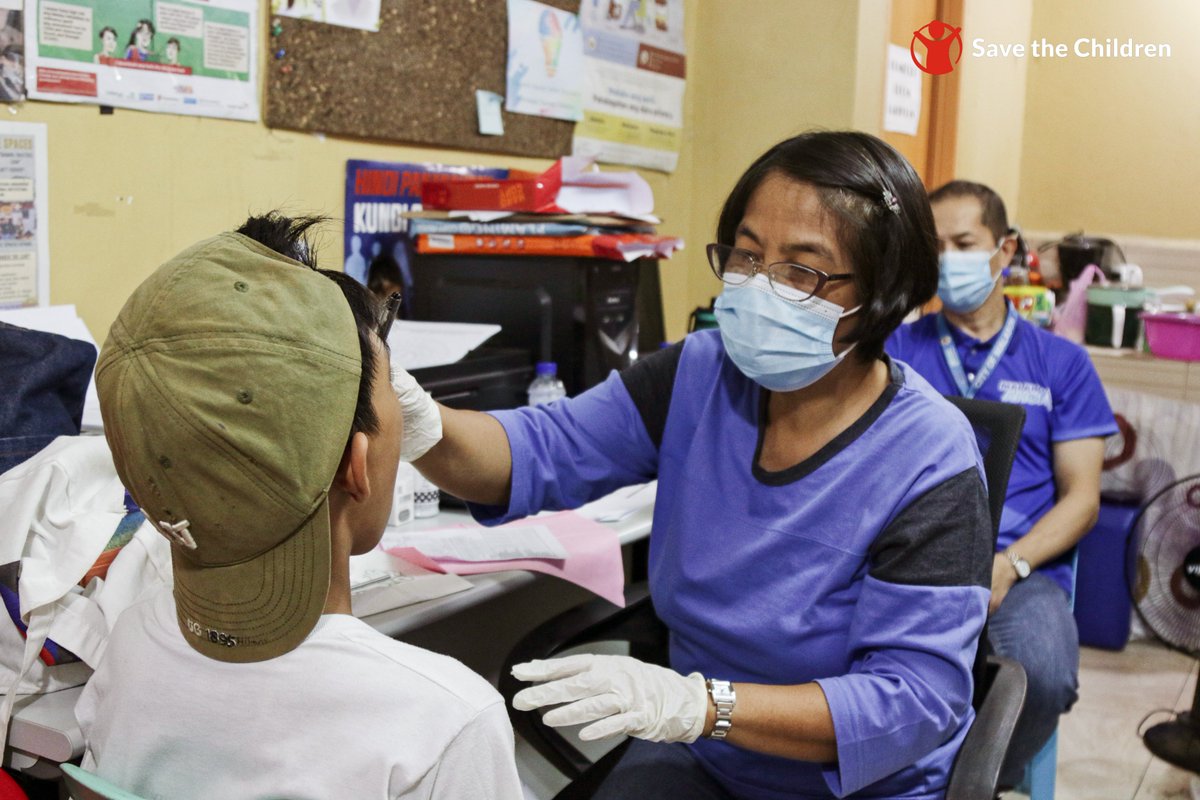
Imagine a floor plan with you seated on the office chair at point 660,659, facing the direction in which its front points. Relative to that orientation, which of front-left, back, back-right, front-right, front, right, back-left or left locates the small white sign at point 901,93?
back-right

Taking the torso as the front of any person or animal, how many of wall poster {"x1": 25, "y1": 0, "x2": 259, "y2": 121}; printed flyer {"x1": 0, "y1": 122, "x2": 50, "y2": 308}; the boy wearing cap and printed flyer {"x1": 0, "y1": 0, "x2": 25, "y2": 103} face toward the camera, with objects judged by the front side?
3

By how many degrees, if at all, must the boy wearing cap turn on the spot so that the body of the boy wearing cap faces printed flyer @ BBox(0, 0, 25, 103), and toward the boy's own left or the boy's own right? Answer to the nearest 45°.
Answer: approximately 45° to the boy's own left

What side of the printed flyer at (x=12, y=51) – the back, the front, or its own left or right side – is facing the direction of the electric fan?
left

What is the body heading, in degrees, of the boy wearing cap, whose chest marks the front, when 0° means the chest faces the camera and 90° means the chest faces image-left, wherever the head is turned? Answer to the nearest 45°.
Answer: approximately 225°

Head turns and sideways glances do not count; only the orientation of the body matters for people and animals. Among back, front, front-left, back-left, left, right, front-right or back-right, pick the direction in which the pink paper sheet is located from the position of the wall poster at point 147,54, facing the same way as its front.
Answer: front-left

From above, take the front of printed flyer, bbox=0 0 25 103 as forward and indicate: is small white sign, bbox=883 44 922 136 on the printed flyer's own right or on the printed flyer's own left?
on the printed flyer's own left

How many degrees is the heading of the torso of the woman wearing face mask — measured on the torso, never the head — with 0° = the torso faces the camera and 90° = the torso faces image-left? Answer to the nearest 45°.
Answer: approximately 45°

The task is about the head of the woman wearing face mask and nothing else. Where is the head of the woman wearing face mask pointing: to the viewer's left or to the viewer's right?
to the viewer's left

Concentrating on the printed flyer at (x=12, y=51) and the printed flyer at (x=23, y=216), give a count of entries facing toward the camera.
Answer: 2

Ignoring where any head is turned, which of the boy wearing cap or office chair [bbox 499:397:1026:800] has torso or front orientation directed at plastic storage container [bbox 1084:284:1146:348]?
the boy wearing cap

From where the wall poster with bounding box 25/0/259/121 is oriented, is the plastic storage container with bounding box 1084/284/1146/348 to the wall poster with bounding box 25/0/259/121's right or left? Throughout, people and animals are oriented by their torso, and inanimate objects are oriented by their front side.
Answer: on its left
